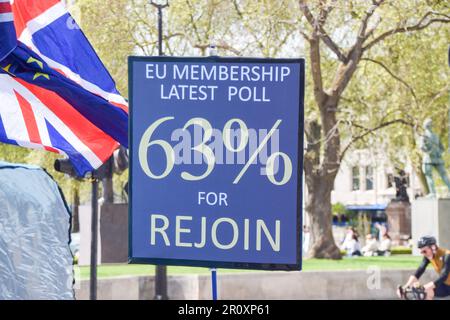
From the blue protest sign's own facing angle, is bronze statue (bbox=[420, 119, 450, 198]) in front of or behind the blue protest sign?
behind

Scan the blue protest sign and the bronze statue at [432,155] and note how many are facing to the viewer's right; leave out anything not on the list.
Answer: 0

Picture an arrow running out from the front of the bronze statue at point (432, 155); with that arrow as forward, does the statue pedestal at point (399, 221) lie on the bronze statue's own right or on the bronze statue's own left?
on the bronze statue's own right

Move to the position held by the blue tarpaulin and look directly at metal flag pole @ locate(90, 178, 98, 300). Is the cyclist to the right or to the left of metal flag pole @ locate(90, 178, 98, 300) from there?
right

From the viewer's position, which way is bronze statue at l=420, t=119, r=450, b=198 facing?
facing the viewer and to the left of the viewer

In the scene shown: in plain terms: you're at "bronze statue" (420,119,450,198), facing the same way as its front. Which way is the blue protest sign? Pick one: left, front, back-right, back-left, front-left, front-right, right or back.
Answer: front-left

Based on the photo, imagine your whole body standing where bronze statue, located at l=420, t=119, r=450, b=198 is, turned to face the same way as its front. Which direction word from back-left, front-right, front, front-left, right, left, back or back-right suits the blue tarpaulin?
front-left

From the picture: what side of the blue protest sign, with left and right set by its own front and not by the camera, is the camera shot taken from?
front

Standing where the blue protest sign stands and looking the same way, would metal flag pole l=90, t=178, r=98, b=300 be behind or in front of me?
behind

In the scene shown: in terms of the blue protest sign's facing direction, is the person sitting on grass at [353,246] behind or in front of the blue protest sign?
behind

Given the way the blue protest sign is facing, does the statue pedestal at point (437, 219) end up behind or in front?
behind
